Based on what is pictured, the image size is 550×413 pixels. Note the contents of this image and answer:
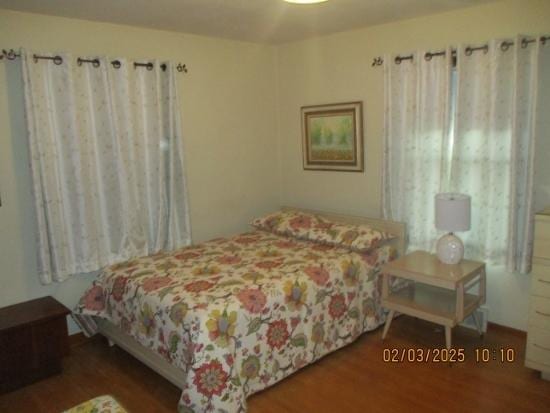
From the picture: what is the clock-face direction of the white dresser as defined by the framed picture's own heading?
The white dresser is roughly at 9 o'clock from the framed picture.

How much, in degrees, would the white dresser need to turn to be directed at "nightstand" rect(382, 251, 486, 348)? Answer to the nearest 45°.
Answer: approximately 45° to its right

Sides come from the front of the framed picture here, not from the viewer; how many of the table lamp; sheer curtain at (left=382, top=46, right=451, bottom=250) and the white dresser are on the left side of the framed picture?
3

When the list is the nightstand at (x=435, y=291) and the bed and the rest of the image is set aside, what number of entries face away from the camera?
0

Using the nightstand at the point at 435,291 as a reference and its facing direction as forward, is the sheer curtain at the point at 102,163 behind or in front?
in front

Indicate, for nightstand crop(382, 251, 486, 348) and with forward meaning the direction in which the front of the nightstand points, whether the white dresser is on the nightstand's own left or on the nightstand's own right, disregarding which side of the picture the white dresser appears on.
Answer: on the nightstand's own left

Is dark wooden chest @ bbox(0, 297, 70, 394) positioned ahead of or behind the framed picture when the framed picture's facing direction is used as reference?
ahead

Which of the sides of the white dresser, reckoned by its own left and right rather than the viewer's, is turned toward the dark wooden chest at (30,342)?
front

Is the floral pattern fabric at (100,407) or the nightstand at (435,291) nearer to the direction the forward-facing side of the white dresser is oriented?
the floral pattern fabric

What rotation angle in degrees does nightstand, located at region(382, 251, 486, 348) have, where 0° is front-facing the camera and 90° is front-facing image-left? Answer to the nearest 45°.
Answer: approximately 45°

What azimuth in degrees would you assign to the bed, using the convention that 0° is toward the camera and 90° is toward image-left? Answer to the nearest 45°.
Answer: approximately 45°
